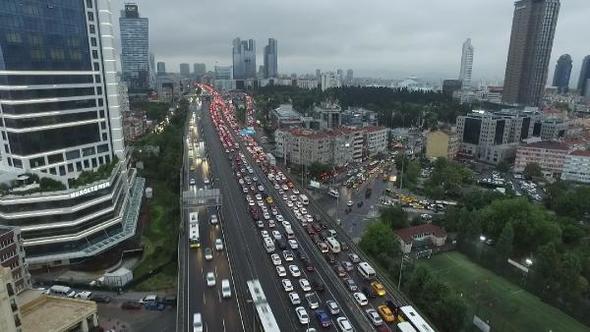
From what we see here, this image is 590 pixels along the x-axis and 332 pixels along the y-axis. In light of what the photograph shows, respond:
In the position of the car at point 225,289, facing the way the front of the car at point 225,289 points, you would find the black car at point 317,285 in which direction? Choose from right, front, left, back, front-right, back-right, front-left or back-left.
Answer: left

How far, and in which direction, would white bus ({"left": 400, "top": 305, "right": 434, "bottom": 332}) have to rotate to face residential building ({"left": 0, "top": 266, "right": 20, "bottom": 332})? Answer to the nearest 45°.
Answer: approximately 90° to its left

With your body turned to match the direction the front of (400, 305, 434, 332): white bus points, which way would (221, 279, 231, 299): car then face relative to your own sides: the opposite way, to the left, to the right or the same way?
the opposite way

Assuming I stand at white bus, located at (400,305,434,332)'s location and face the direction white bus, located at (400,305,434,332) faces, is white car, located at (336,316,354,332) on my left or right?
on my left

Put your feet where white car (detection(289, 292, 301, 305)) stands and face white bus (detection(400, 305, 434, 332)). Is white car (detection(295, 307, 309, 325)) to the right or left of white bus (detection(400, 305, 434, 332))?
right

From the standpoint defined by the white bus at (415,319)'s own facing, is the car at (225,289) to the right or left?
on its left

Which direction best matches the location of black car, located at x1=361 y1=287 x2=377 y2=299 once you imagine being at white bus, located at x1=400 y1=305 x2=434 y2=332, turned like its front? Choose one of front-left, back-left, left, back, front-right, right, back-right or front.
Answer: front

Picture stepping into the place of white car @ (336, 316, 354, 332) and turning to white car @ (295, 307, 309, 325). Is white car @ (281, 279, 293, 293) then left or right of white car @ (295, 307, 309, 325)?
right

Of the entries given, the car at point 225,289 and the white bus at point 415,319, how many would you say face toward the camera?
1

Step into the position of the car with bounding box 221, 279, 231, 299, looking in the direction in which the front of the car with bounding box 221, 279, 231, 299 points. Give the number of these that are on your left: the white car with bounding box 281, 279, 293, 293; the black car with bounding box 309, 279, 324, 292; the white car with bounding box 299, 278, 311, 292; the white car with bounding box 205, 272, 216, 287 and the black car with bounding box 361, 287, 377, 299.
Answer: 4

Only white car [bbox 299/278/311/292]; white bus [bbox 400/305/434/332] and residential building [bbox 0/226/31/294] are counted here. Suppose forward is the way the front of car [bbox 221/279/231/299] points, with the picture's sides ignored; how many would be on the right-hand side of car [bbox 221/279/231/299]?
1

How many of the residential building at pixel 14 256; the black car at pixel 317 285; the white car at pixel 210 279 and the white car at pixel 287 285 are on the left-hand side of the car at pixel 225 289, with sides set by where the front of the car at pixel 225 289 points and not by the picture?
2

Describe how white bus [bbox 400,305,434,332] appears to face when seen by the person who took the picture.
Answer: facing away from the viewer and to the left of the viewer

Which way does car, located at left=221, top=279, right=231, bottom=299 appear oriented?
toward the camera

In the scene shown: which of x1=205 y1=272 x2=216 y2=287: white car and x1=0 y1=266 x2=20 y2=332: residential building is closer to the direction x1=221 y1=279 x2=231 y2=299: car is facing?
the residential building

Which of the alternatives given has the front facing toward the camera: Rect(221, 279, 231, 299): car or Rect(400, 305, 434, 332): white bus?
the car

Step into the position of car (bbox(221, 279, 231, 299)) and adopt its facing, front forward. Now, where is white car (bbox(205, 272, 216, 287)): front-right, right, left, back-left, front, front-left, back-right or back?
back-right
